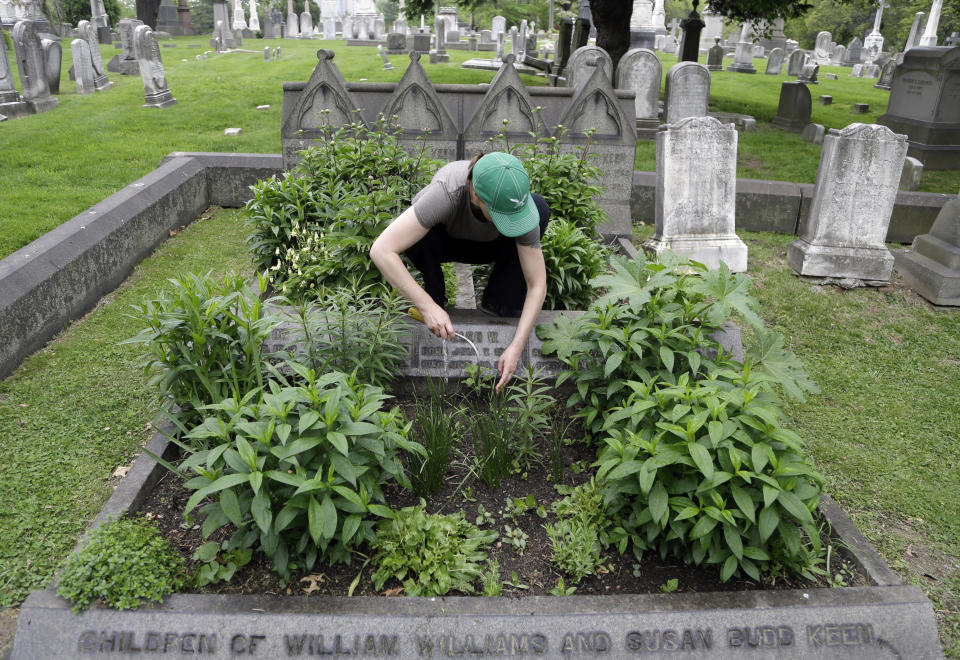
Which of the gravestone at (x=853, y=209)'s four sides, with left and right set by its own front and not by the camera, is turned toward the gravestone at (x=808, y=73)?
back

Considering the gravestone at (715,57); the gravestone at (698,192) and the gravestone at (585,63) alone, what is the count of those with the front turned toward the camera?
3

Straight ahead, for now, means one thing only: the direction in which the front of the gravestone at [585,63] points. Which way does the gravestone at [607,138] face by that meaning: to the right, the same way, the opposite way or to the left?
the same way

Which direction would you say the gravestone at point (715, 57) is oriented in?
toward the camera

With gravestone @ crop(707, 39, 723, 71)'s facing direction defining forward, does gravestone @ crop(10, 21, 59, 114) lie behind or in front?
in front

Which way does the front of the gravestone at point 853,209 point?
toward the camera

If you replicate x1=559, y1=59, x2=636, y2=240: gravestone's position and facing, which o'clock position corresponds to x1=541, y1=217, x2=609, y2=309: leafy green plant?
The leafy green plant is roughly at 12 o'clock from the gravestone.

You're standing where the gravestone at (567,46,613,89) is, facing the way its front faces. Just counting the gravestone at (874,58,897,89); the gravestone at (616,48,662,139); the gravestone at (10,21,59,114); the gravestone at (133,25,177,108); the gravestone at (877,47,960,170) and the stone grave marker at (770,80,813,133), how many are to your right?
2

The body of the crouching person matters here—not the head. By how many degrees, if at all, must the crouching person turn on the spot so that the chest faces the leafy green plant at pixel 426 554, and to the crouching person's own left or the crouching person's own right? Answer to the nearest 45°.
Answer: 0° — they already face it

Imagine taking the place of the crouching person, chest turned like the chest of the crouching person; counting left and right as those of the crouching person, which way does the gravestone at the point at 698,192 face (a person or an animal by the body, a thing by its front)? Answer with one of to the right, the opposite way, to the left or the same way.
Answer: the same way

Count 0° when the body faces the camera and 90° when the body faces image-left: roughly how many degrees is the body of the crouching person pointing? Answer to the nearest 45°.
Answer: approximately 0°

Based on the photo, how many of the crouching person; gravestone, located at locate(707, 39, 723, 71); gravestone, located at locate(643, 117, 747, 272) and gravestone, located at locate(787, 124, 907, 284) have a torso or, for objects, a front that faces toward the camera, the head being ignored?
4

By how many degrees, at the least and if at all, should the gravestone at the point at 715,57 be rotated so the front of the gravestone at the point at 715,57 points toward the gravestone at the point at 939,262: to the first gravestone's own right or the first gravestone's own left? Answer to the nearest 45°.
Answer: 0° — it already faces it

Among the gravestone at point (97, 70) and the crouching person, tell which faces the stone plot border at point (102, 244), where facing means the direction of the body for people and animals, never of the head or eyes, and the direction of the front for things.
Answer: the gravestone

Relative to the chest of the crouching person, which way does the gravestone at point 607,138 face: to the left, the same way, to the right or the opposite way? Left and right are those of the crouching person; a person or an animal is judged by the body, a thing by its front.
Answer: the same way

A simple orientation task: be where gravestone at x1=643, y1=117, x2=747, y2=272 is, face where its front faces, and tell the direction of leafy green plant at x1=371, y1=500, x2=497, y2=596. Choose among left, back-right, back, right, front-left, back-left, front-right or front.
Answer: front

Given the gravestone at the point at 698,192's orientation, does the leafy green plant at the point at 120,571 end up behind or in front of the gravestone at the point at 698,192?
in front

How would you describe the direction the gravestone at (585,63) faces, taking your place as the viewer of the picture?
facing the viewer

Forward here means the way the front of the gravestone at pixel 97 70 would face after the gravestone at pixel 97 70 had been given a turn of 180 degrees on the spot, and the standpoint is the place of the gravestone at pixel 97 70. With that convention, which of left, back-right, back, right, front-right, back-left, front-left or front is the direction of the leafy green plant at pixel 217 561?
back
